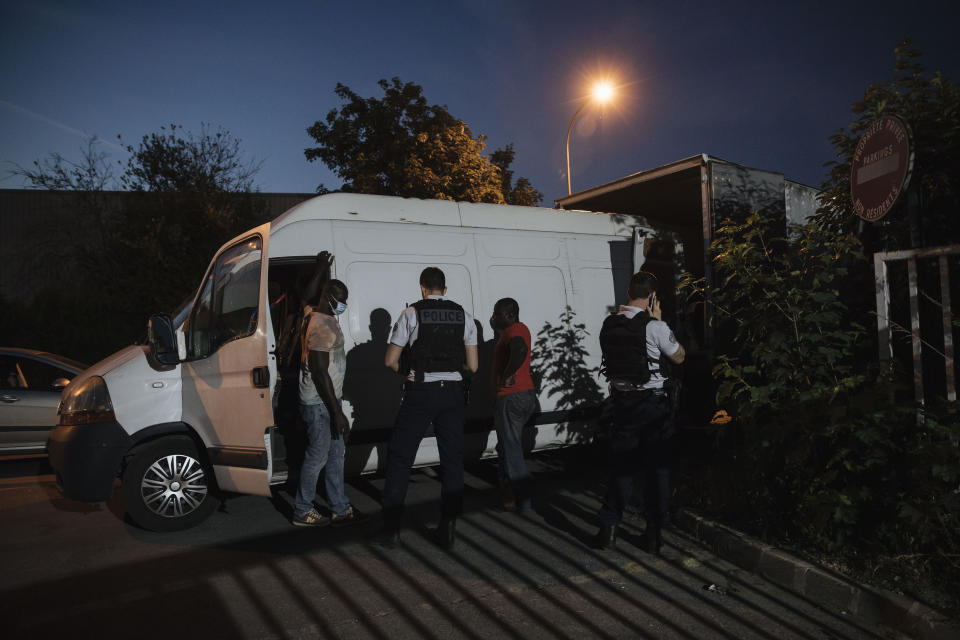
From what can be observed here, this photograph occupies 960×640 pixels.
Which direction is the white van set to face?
to the viewer's left

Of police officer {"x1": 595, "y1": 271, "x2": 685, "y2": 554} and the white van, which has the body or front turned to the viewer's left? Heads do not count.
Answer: the white van

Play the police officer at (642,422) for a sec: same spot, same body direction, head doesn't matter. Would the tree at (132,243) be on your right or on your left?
on your left

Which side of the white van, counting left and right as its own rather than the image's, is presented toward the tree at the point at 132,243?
right

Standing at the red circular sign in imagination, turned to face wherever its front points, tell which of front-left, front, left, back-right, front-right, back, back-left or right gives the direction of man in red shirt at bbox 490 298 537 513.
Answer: front-right

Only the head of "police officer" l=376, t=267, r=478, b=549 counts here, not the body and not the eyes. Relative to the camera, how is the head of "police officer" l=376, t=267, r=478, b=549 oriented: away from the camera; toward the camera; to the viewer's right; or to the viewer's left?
away from the camera

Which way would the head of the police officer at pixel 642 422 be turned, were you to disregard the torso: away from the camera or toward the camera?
away from the camera

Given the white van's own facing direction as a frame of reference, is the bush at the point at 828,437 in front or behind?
behind

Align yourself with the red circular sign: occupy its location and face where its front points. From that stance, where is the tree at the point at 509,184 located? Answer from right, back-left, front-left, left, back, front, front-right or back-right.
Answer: right

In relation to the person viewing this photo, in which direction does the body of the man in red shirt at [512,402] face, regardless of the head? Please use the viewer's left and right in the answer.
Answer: facing to the left of the viewer

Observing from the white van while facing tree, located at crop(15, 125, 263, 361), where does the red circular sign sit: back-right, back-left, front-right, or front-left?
back-right

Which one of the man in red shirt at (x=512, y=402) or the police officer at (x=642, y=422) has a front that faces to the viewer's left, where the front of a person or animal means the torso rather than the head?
the man in red shirt
